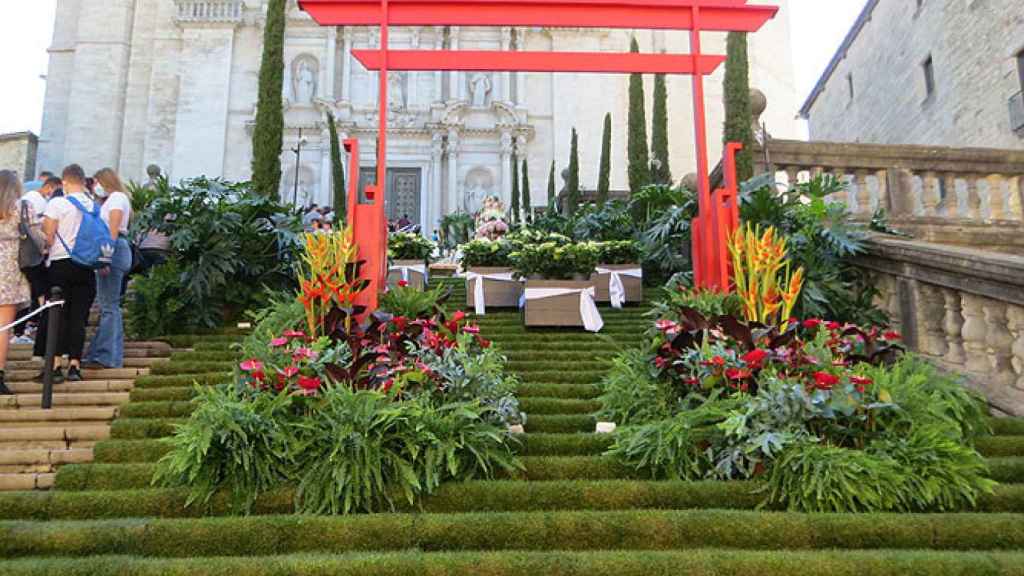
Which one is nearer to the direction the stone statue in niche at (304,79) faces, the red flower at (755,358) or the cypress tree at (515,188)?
the red flower

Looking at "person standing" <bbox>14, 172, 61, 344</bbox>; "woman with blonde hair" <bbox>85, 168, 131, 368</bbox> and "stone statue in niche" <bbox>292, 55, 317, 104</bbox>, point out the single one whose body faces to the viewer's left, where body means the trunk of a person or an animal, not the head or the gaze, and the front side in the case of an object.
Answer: the woman with blonde hair

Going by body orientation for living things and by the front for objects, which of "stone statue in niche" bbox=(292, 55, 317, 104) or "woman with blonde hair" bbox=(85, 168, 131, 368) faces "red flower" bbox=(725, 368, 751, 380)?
the stone statue in niche

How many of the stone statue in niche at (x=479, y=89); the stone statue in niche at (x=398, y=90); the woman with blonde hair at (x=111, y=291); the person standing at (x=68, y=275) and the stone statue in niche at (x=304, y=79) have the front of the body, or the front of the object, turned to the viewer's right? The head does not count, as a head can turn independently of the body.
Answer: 0

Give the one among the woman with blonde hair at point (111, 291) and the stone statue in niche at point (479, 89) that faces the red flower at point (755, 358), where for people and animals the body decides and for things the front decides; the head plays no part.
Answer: the stone statue in niche

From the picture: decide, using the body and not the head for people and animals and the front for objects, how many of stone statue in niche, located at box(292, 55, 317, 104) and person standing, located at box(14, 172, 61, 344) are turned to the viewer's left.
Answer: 0

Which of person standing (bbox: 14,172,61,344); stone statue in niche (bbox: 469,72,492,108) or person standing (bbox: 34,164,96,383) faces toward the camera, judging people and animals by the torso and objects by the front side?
the stone statue in niche

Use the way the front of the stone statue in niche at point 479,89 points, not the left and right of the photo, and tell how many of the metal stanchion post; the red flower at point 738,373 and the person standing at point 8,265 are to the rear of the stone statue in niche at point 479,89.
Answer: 0

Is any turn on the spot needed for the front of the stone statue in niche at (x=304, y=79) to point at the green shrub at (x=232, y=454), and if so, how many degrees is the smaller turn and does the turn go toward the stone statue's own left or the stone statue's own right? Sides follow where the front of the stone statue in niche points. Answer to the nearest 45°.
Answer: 0° — it already faces it

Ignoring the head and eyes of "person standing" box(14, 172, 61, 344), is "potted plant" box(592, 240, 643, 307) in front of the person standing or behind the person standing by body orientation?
in front

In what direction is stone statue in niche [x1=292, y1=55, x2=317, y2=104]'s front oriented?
toward the camera

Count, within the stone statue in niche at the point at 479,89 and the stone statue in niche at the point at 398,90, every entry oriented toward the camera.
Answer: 2

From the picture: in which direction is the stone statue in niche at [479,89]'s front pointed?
toward the camera
